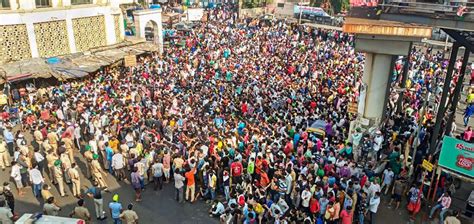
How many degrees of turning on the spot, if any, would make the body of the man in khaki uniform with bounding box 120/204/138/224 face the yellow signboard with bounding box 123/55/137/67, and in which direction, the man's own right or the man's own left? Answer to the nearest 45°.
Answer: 0° — they already face it

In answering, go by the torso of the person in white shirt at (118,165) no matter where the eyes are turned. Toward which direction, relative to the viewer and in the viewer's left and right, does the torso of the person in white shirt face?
facing away from the viewer and to the right of the viewer

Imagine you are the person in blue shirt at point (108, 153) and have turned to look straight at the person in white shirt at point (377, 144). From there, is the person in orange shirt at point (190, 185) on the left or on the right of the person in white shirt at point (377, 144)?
right

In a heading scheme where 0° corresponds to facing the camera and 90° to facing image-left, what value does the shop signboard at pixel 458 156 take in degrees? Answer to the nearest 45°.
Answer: approximately 45°

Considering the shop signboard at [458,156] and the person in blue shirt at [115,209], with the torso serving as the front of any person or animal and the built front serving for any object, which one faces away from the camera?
the person in blue shirt

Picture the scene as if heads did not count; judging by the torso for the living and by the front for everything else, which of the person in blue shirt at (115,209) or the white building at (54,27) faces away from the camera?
the person in blue shirt

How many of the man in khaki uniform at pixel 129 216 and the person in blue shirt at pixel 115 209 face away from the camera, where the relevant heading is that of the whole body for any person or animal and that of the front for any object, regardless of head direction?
2

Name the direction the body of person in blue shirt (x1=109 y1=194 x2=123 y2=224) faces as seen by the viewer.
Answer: away from the camera

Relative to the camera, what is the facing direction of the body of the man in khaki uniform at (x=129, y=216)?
away from the camera

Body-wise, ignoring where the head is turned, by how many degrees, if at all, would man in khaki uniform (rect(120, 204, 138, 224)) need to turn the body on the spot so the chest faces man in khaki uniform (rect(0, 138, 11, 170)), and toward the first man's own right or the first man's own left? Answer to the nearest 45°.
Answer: approximately 45° to the first man's own left

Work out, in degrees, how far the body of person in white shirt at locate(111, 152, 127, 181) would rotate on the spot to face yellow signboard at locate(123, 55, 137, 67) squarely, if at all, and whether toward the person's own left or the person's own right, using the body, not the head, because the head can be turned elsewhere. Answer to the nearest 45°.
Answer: approximately 45° to the person's own left
